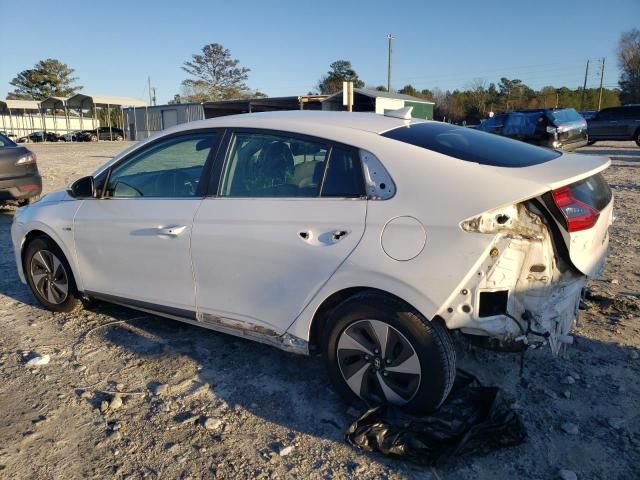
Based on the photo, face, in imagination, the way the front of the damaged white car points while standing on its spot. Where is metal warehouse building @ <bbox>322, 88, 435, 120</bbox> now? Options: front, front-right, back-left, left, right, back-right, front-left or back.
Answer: front-right

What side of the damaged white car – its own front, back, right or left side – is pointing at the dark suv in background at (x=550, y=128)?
right

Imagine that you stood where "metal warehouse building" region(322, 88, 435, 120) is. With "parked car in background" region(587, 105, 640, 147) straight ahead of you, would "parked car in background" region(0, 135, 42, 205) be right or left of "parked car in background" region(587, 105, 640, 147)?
right

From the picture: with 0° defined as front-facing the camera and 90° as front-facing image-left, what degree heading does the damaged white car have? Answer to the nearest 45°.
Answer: approximately 135°

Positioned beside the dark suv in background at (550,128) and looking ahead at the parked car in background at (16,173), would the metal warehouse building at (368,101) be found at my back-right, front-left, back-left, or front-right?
back-right

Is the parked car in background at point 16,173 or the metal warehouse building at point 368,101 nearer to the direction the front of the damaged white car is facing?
the parked car in background

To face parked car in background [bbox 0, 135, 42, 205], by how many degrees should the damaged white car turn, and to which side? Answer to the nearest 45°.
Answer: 0° — it already faces it

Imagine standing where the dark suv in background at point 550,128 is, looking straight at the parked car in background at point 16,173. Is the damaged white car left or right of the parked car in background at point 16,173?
left

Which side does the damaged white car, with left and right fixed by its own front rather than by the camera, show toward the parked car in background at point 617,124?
right
